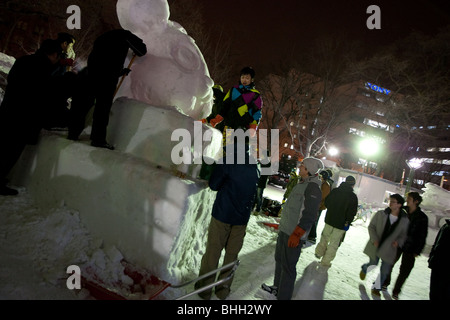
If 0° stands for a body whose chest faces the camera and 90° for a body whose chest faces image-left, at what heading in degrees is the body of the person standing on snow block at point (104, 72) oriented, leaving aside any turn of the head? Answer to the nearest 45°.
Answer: approximately 270°

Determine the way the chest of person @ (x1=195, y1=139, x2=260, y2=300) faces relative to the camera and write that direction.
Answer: away from the camera

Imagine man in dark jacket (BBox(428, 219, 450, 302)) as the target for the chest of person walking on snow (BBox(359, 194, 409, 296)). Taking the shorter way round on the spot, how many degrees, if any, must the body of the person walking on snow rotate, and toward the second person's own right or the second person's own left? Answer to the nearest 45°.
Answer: approximately 45° to the second person's own left

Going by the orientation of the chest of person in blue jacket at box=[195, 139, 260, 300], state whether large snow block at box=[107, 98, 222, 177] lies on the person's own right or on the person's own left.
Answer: on the person's own left

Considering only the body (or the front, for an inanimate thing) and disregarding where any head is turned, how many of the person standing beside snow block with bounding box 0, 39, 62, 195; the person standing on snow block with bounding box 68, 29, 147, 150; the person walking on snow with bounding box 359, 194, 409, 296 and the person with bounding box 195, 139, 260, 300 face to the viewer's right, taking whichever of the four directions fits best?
2

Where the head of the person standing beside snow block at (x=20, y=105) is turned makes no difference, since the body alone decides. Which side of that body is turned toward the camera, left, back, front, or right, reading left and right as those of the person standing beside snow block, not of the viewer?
right

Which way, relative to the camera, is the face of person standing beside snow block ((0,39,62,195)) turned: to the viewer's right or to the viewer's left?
to the viewer's right
